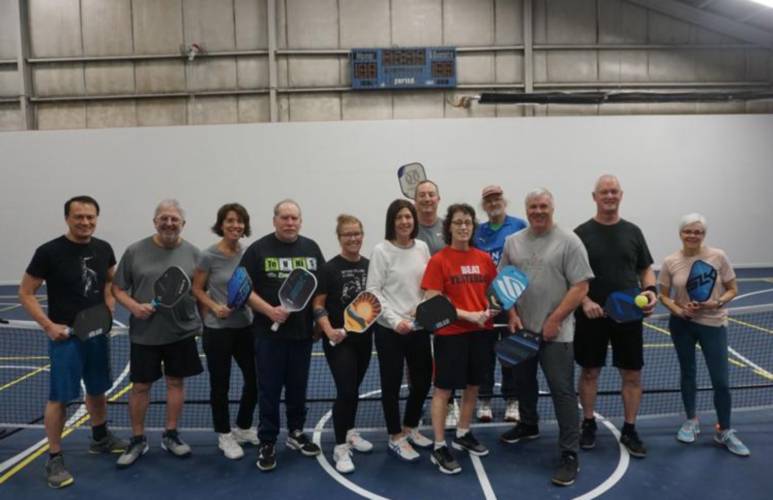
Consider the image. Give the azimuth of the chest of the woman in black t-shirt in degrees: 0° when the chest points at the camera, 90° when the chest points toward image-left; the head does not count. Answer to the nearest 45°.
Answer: approximately 315°

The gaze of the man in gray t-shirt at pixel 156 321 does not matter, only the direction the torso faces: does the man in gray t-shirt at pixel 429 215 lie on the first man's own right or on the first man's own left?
on the first man's own left

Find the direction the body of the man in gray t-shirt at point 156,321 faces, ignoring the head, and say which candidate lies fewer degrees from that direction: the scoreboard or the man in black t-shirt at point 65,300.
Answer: the man in black t-shirt

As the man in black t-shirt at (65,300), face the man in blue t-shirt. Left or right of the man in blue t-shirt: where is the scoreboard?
left
